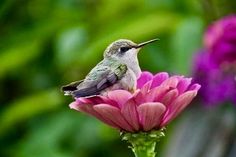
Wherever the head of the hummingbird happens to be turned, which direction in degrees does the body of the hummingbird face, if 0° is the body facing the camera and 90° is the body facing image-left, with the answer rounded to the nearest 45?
approximately 270°
